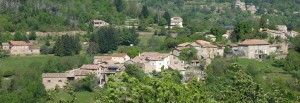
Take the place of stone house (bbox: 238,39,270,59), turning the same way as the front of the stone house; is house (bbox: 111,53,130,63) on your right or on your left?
on your right

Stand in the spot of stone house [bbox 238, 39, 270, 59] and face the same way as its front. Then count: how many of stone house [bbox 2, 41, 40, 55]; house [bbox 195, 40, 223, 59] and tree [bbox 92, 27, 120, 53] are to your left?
0

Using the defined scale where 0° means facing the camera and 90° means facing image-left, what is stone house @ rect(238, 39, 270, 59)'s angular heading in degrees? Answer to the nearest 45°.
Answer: approximately 0°

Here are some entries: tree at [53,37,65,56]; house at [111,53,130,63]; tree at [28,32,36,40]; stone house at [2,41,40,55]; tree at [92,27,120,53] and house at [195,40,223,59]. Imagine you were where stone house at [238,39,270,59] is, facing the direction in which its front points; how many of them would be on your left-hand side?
0

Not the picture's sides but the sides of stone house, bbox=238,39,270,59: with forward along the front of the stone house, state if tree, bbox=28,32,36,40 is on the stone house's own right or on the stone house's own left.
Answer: on the stone house's own right

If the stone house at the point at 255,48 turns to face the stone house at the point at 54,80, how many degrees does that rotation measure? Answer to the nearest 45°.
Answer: approximately 45° to its right

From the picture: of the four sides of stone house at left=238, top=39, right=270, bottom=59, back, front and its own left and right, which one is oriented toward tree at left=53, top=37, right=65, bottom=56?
right

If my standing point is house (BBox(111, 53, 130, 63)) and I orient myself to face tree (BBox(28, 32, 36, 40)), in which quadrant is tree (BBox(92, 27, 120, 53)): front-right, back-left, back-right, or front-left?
front-right

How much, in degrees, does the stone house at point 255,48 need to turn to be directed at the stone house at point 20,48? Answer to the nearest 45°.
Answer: approximately 90° to its right

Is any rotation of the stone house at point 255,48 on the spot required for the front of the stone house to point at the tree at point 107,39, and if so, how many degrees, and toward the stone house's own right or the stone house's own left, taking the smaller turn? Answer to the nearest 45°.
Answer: approximately 90° to the stone house's own right

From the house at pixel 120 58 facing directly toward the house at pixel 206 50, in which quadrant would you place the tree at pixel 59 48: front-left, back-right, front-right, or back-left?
back-left
